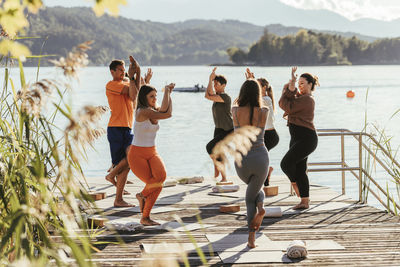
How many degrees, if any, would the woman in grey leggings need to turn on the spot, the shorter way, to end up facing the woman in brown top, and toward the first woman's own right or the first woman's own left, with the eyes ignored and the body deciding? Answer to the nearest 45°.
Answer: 0° — they already face them

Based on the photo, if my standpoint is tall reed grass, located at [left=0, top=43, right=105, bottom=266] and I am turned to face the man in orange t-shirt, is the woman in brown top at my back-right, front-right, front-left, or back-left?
front-right

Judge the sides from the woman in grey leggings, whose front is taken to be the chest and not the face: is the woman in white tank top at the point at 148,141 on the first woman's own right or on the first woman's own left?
on the first woman's own left

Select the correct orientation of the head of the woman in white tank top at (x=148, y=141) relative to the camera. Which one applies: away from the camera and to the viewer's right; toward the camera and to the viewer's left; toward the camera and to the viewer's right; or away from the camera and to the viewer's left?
toward the camera and to the viewer's right

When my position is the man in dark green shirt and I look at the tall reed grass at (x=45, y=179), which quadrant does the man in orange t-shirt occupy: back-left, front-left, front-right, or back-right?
front-right

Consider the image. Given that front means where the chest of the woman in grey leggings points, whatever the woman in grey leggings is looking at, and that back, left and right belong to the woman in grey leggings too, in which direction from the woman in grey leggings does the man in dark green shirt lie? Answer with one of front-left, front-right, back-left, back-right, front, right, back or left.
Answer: front

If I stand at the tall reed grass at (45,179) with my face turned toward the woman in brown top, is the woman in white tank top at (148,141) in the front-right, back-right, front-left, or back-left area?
front-left

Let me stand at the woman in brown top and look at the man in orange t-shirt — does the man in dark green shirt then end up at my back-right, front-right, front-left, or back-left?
front-right

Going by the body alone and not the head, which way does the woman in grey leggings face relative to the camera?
away from the camera

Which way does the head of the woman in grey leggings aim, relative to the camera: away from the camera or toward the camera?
away from the camera

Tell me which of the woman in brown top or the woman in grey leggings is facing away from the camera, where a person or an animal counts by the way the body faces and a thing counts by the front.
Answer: the woman in grey leggings
